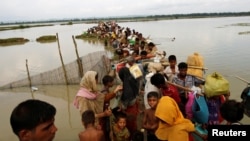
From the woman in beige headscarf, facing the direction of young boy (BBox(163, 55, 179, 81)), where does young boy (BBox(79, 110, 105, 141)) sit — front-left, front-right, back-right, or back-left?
back-right
